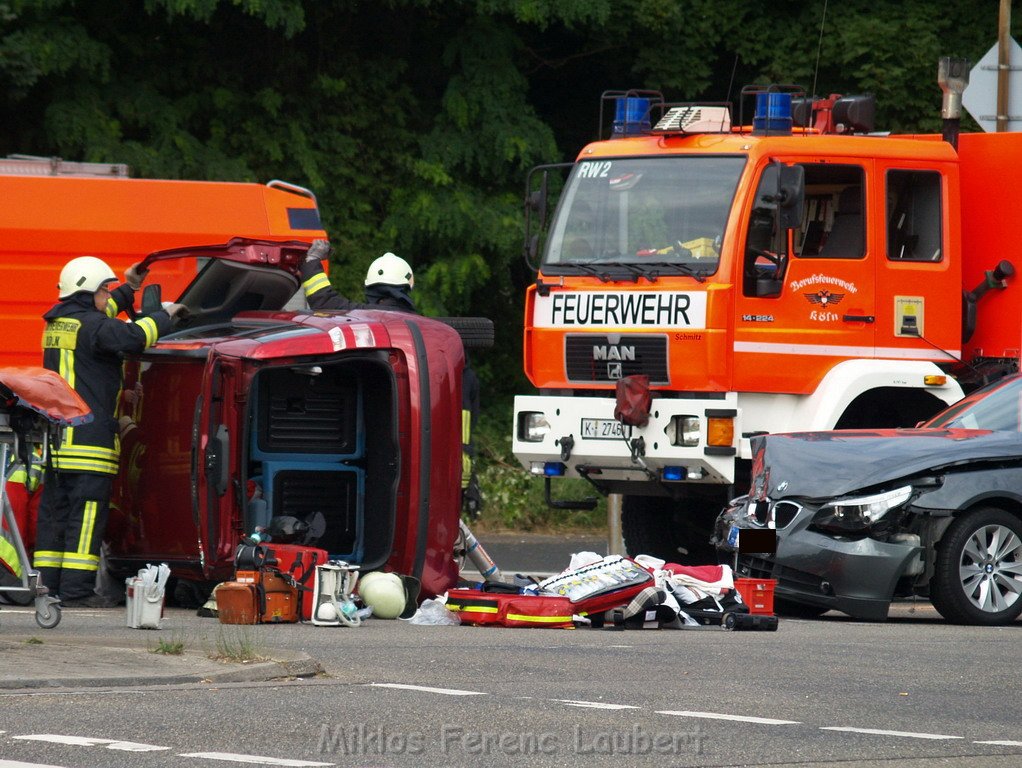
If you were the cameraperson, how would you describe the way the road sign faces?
facing away from the viewer

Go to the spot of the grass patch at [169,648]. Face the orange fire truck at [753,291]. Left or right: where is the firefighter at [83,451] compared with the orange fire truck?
left

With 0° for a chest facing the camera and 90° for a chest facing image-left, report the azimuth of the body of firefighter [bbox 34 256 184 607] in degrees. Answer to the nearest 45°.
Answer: approximately 225°

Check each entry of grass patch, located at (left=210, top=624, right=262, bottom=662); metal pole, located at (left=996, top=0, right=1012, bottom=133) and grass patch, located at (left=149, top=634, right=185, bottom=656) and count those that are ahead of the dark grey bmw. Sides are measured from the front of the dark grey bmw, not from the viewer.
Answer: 2

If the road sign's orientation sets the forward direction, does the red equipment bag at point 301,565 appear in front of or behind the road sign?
behind

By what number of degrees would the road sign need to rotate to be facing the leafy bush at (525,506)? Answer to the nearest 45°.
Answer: approximately 90° to its left

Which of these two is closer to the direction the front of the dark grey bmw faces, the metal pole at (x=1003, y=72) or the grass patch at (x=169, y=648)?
the grass patch

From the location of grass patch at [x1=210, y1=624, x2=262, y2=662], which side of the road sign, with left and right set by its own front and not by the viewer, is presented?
back

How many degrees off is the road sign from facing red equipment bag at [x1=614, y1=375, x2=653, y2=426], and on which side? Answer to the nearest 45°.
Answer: approximately 135° to its left

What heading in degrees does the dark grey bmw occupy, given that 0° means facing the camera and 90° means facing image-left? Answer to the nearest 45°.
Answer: approximately 45°

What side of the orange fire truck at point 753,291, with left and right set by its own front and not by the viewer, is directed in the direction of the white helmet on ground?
front

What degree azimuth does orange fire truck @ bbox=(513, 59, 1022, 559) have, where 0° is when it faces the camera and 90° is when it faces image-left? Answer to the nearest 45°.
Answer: approximately 45°

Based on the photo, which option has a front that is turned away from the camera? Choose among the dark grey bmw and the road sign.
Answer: the road sign
